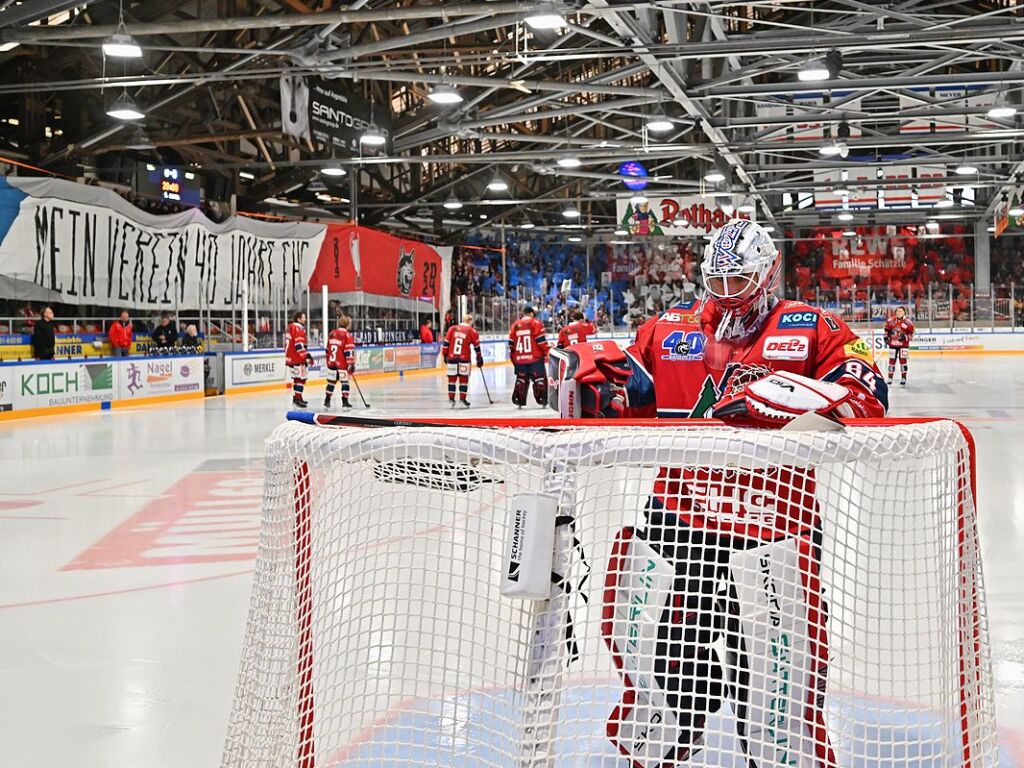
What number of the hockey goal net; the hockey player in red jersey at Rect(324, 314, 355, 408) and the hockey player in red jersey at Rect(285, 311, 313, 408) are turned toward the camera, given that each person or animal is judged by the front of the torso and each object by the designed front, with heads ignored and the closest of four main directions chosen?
0

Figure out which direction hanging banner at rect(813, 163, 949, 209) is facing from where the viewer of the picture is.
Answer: facing the viewer

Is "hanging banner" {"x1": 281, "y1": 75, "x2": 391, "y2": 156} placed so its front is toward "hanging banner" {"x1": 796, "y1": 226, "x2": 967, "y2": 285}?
no

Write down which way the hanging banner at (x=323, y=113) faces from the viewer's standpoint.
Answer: facing the viewer and to the right of the viewer

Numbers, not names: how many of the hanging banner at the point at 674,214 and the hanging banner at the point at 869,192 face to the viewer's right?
0

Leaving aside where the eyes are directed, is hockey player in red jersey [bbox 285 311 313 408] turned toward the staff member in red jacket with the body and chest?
no

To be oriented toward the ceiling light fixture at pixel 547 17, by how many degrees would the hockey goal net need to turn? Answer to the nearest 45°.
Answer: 0° — it already faces it

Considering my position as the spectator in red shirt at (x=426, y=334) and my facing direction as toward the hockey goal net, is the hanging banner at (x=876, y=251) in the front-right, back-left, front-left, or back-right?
back-left

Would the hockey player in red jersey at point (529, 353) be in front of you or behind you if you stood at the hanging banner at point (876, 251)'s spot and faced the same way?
in front

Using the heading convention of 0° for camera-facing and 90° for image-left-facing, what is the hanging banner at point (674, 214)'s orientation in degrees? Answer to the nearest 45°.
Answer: approximately 0°

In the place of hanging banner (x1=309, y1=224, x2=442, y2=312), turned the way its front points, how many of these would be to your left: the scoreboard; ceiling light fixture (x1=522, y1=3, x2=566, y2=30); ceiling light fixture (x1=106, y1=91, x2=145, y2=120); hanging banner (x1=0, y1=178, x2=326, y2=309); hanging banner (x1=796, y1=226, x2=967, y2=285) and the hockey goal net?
1

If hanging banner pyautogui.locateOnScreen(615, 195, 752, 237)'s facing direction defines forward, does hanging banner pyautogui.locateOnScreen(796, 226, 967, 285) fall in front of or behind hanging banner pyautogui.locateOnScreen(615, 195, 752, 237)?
behind

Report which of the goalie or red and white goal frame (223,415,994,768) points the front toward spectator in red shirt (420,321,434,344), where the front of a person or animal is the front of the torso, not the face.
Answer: the red and white goal frame

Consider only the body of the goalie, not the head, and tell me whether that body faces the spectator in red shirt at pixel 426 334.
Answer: no

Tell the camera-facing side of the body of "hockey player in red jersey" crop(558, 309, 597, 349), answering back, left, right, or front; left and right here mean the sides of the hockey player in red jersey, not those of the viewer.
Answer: back

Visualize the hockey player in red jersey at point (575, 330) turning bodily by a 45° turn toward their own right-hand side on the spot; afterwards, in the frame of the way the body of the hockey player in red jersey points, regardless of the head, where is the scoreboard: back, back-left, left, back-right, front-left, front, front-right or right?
left
